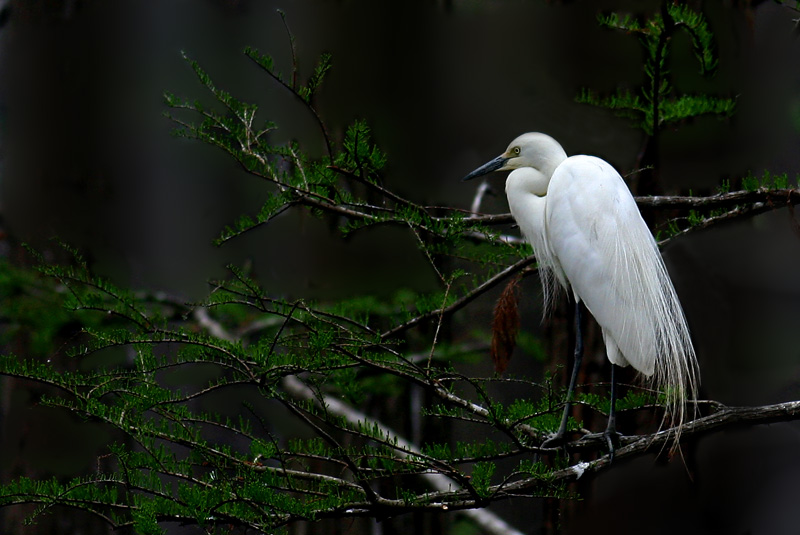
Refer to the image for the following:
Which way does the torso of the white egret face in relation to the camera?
to the viewer's left
